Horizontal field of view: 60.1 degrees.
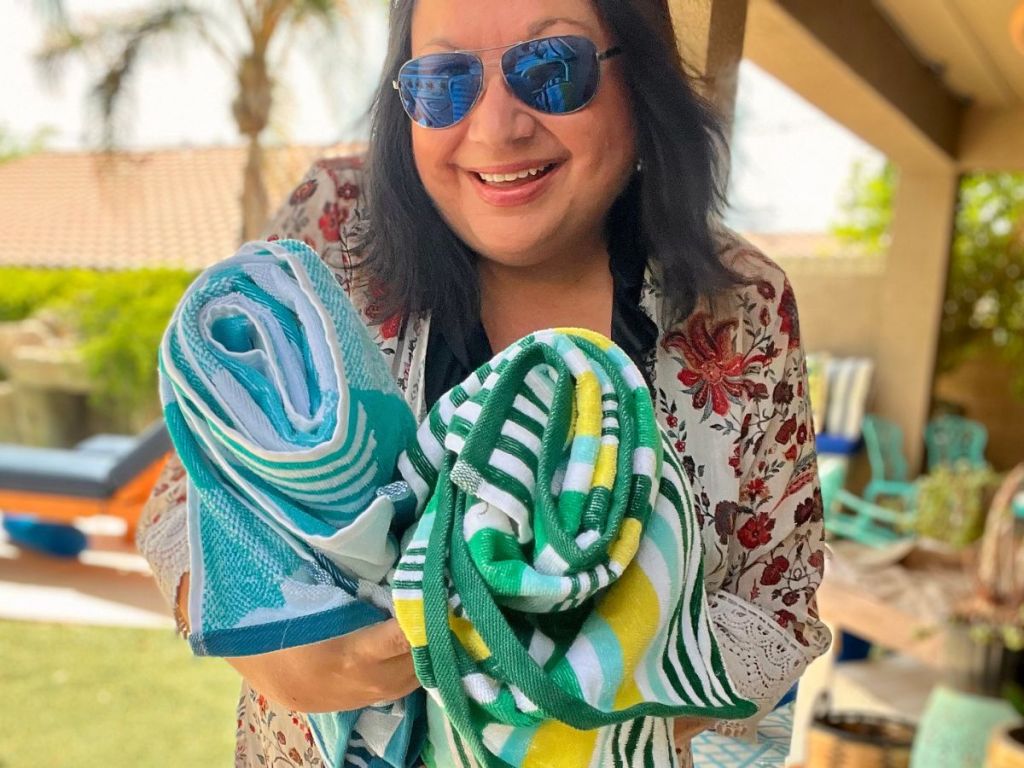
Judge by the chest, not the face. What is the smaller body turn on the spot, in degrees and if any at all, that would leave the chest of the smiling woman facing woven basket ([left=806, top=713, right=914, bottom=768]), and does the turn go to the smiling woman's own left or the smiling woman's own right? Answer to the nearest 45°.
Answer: approximately 135° to the smiling woman's own left

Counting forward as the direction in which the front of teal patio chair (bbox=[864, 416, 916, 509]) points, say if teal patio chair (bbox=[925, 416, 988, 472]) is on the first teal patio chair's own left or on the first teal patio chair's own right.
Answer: on the first teal patio chair's own left

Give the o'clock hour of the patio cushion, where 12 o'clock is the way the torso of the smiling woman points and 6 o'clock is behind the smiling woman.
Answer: The patio cushion is roughly at 5 o'clock from the smiling woman.

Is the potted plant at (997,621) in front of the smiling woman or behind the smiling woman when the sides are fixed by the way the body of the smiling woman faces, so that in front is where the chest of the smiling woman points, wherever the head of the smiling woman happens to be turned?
behind

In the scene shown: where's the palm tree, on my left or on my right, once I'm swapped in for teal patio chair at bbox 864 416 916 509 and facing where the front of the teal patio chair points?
on my right

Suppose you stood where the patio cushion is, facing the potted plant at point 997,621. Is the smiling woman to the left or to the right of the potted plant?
right
